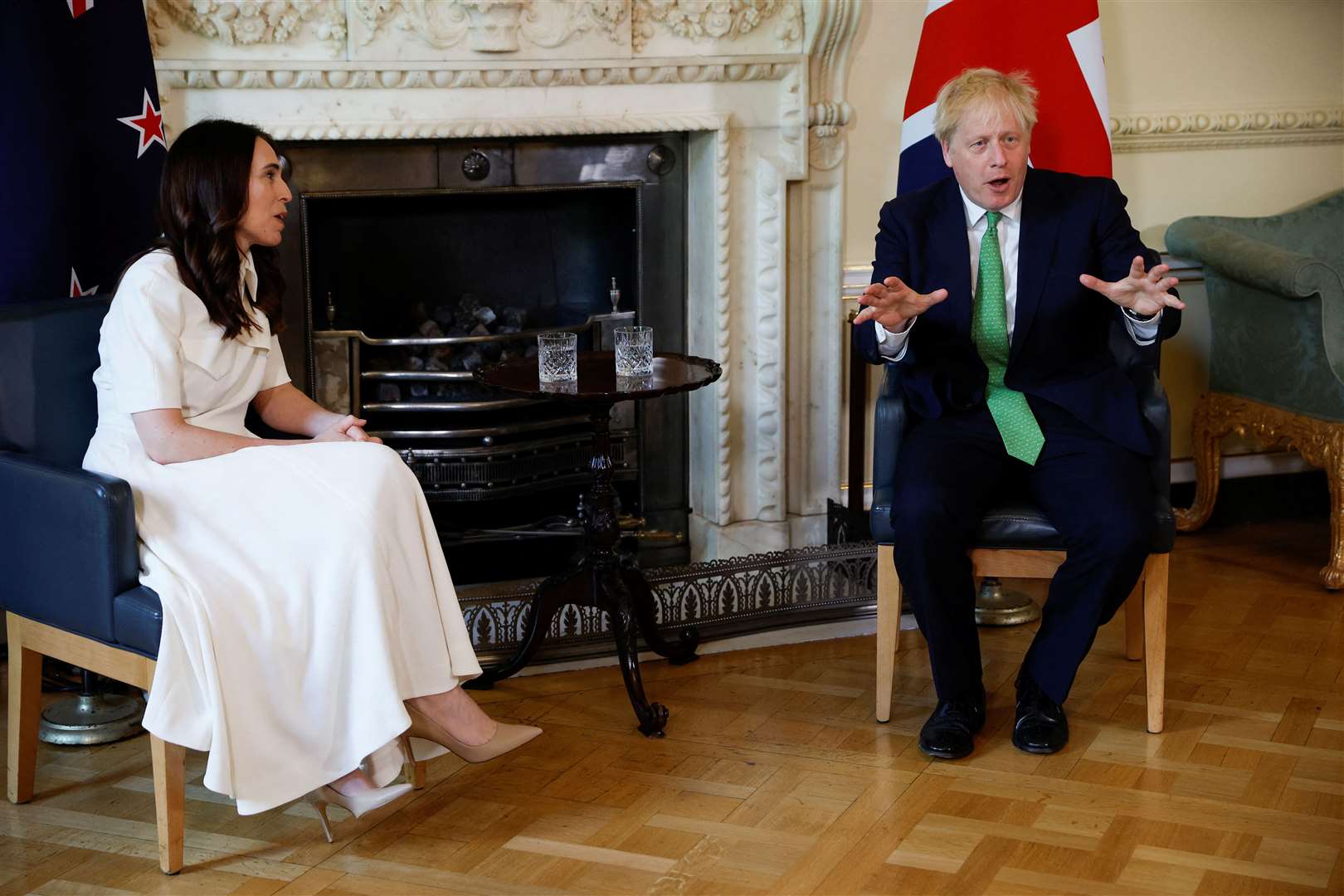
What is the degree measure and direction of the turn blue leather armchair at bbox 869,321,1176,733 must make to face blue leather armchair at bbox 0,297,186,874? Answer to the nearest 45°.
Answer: approximately 45° to its right

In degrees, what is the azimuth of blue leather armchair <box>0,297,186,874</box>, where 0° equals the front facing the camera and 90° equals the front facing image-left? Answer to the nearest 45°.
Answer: approximately 315°

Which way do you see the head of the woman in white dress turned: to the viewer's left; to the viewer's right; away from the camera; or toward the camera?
to the viewer's right

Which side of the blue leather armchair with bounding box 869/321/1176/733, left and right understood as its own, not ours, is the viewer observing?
front

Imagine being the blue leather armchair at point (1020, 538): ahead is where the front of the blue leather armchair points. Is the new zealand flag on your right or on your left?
on your right

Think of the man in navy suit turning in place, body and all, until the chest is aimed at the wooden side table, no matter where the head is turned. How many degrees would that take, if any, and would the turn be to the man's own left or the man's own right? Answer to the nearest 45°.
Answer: approximately 90° to the man's own right

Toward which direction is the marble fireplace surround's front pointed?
toward the camera

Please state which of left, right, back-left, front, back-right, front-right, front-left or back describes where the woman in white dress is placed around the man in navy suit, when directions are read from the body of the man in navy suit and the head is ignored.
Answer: front-right

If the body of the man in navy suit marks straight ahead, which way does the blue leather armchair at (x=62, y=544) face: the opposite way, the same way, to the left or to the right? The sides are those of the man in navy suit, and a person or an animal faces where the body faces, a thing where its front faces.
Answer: to the left

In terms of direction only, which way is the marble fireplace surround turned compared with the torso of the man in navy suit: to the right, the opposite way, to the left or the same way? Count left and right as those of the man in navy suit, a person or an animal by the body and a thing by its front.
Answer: the same way

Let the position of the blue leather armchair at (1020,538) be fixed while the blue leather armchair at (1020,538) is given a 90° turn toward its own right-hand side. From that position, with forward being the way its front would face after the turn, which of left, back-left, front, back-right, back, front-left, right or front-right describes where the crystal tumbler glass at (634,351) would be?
front

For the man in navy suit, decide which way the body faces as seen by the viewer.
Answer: toward the camera

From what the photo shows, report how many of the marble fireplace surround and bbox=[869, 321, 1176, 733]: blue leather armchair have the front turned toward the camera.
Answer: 2

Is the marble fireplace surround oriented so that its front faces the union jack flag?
no

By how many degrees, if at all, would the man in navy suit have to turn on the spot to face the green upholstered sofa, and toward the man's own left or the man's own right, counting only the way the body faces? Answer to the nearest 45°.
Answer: approximately 135° to the man's own left

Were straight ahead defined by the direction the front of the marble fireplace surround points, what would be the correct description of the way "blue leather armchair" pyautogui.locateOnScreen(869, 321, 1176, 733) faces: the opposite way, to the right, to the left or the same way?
the same way
